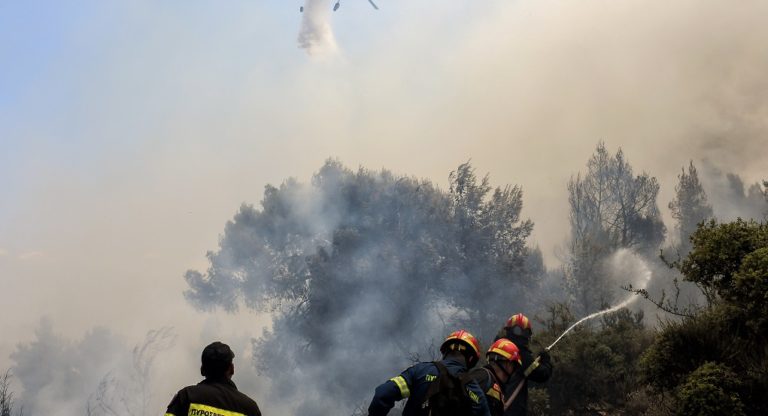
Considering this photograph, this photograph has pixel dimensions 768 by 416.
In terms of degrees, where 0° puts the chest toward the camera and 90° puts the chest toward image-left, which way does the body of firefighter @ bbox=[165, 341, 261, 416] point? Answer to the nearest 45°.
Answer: approximately 180°

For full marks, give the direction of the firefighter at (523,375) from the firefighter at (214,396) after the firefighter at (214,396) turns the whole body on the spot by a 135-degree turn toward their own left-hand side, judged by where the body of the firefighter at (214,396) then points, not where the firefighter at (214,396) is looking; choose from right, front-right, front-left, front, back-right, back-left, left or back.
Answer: back

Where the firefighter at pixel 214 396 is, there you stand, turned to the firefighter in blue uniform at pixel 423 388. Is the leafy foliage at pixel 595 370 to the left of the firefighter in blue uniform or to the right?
left

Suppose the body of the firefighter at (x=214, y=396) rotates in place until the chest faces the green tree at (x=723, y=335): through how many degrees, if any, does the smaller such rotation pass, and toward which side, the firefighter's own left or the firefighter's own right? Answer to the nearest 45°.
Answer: approximately 45° to the firefighter's own right

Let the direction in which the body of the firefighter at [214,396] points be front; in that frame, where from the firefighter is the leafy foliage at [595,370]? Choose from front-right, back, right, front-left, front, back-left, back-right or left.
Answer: front-right

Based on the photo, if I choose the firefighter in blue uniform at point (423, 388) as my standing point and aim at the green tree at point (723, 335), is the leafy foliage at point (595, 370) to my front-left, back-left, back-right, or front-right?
front-left

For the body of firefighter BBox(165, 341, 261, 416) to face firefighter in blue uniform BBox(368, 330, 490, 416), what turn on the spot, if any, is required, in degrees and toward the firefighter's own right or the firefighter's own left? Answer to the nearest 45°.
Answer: approximately 90° to the firefighter's own right
